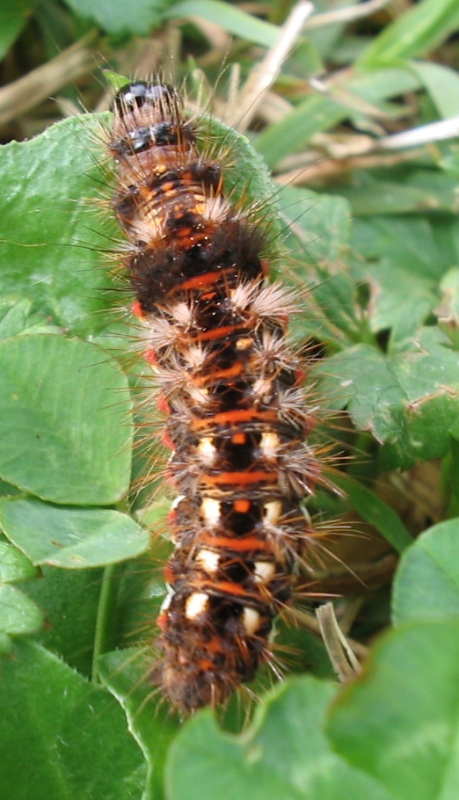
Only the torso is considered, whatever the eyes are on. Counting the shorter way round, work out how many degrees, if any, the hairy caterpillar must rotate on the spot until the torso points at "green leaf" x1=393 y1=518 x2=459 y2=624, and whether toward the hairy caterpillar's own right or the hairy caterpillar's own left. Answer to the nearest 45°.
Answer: approximately 135° to the hairy caterpillar's own right

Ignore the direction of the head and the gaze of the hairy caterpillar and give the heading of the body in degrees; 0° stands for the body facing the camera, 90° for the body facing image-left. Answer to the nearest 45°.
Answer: approximately 180°

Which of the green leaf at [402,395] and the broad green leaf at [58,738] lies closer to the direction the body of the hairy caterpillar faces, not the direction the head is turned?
the green leaf

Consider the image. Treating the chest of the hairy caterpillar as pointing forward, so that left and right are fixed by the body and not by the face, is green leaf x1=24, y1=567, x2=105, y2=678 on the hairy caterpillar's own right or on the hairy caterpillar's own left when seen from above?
on the hairy caterpillar's own left

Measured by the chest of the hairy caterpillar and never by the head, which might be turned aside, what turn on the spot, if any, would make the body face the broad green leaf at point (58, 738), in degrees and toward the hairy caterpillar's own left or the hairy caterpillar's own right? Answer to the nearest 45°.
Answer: approximately 135° to the hairy caterpillar's own left

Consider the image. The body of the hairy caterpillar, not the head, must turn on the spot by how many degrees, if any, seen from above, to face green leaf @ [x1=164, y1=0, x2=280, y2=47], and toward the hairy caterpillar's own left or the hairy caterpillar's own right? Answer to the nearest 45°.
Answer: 0° — it already faces it

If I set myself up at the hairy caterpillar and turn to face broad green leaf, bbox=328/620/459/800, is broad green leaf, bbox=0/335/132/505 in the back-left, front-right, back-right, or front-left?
back-right

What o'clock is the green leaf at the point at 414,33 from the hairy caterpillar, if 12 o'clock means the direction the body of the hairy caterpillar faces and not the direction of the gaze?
The green leaf is roughly at 1 o'clock from the hairy caterpillar.
